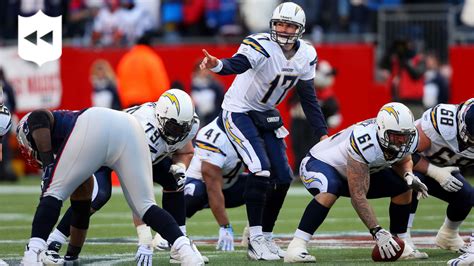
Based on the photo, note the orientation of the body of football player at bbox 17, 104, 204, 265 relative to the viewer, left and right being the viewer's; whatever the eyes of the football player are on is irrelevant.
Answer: facing away from the viewer and to the left of the viewer

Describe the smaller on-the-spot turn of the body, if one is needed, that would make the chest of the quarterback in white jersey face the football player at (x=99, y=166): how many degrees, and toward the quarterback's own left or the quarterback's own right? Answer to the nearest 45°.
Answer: approximately 90° to the quarterback's own right

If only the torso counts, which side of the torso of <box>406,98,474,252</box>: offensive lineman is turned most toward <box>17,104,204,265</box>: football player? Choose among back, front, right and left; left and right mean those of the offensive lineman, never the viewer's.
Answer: right
